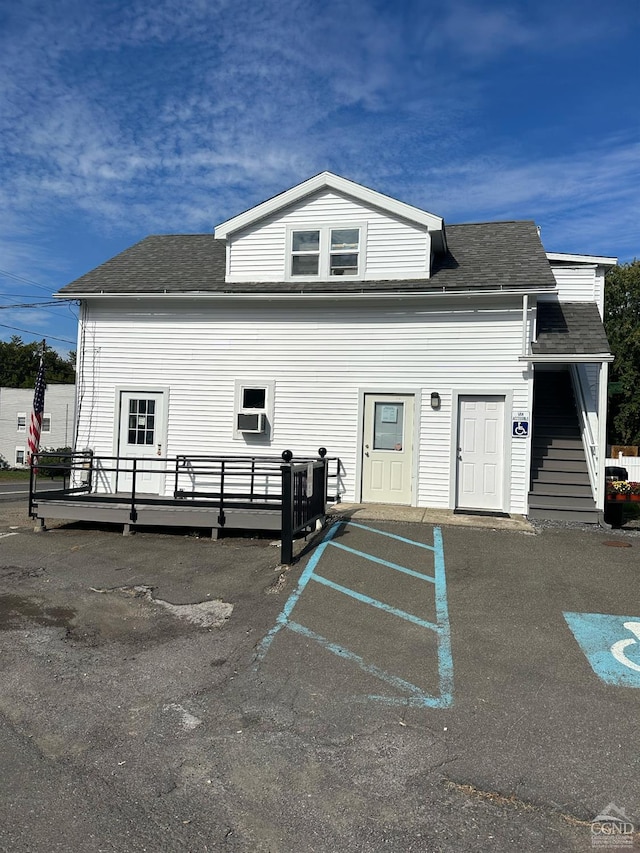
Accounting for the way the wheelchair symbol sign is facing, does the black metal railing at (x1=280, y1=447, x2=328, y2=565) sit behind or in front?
in front

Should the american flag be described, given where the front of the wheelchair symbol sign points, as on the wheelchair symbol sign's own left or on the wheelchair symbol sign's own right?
on the wheelchair symbol sign's own right

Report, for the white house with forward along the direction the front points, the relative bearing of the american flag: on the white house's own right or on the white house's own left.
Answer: on the white house's own right

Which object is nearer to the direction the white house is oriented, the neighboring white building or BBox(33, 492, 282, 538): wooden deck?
the wooden deck

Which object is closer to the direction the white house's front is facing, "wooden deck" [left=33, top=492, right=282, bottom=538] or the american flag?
the wooden deck

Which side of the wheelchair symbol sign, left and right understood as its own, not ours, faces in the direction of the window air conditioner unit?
right

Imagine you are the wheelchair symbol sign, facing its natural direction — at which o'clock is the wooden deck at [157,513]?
The wooden deck is roughly at 2 o'clock from the wheelchair symbol sign.

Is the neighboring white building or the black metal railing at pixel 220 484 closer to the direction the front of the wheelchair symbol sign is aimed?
the black metal railing

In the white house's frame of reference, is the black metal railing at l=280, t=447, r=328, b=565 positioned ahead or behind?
ahead
